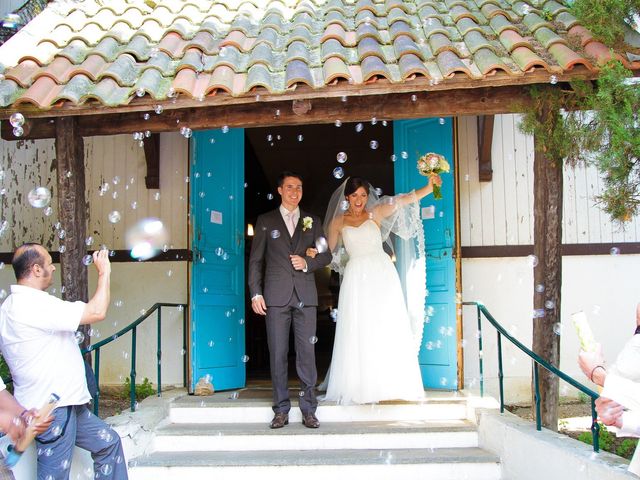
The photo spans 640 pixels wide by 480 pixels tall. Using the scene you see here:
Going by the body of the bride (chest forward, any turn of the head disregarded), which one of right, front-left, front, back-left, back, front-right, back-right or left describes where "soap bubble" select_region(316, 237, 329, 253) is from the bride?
front-right

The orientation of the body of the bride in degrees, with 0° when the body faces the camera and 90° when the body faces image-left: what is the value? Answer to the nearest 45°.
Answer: approximately 0°

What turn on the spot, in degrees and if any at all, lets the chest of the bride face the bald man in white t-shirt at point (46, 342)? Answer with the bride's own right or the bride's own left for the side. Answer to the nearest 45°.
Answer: approximately 45° to the bride's own right

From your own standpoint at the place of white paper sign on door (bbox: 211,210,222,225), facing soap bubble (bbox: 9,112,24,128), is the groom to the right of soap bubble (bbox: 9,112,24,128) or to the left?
left

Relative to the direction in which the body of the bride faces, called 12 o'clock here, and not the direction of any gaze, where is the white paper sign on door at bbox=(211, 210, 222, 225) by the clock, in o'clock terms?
The white paper sign on door is roughly at 4 o'clock from the bride.

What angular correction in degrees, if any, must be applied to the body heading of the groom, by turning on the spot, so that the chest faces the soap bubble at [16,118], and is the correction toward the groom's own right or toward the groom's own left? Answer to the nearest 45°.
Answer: approximately 45° to the groom's own right

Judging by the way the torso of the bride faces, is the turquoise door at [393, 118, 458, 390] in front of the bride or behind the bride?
behind

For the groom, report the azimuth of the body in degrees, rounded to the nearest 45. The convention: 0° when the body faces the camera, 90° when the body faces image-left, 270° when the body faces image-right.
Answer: approximately 0°

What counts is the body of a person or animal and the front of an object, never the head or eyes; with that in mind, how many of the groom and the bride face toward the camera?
2
